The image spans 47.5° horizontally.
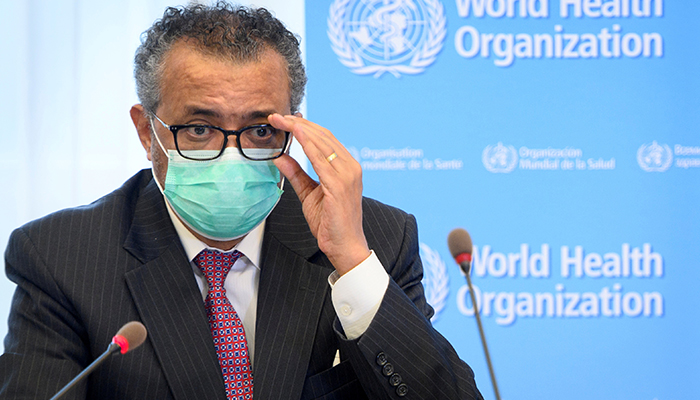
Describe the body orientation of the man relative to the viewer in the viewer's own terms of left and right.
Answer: facing the viewer

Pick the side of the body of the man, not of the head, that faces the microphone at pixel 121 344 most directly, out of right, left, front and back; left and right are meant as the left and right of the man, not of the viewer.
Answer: front

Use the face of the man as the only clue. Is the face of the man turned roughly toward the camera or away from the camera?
toward the camera
